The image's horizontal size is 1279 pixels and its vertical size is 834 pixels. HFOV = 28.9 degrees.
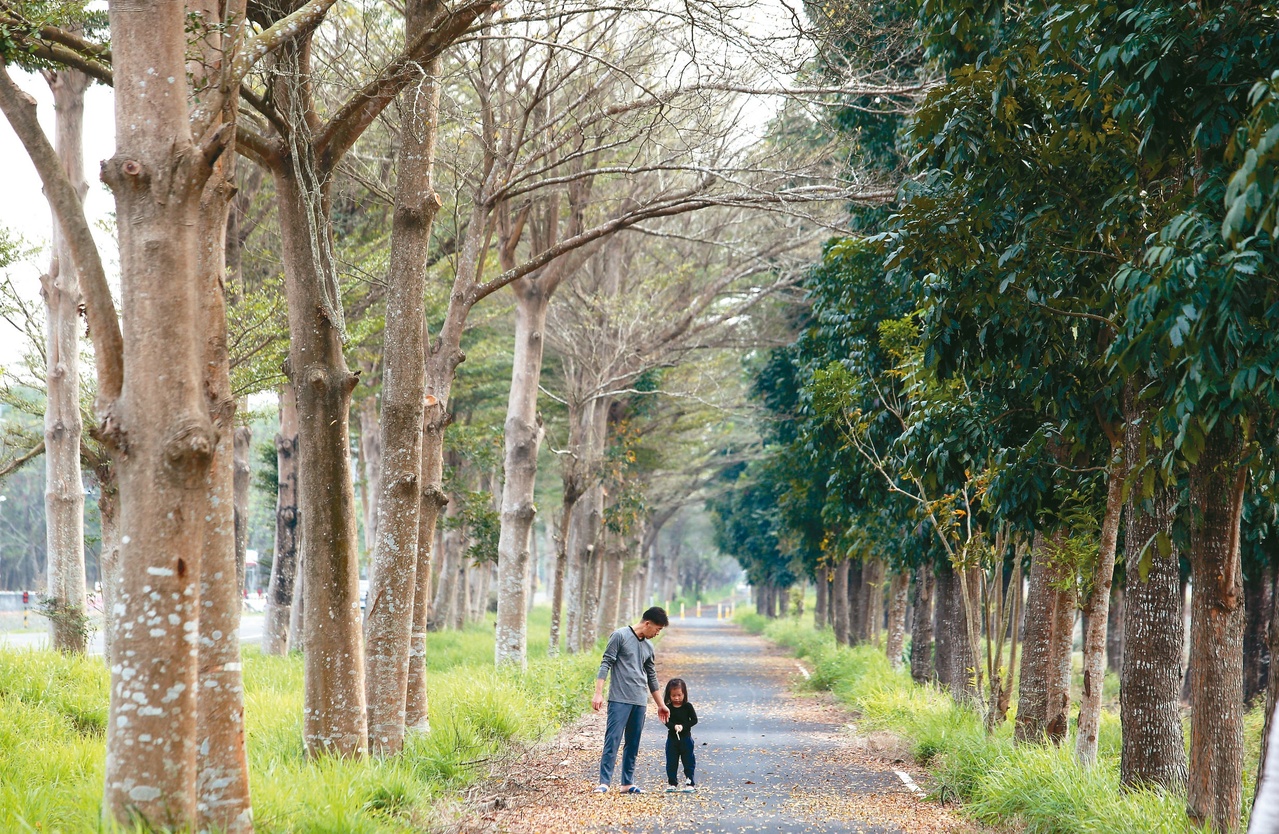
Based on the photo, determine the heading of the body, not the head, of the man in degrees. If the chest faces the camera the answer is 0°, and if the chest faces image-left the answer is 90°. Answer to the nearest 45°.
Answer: approximately 315°
